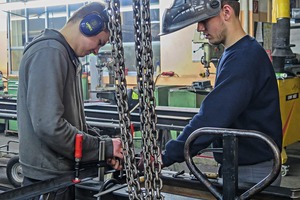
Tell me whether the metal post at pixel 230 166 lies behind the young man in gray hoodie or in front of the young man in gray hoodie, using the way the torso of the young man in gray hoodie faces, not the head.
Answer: in front

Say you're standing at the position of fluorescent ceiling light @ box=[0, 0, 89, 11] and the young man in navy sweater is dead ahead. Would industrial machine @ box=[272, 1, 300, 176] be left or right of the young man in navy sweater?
left

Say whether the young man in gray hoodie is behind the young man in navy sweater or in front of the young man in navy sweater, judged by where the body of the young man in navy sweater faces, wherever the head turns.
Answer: in front

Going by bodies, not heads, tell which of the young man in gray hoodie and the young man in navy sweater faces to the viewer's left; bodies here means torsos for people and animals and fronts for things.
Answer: the young man in navy sweater

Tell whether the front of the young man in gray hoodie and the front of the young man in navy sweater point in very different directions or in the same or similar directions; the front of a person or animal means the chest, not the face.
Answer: very different directions

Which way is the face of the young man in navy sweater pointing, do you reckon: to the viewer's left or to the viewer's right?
to the viewer's left

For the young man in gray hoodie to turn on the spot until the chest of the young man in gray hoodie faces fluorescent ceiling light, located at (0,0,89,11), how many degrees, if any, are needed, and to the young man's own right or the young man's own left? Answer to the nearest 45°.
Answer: approximately 90° to the young man's own left

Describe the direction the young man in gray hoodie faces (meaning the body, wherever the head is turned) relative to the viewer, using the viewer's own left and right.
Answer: facing to the right of the viewer

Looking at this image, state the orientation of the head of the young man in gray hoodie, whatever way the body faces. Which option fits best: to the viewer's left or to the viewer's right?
to the viewer's right

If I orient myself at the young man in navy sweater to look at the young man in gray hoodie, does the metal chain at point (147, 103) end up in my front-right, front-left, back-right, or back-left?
front-left

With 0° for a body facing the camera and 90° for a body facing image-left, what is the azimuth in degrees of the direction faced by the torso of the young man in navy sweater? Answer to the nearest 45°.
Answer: approximately 90°

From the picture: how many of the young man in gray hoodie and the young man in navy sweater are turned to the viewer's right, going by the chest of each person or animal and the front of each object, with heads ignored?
1
